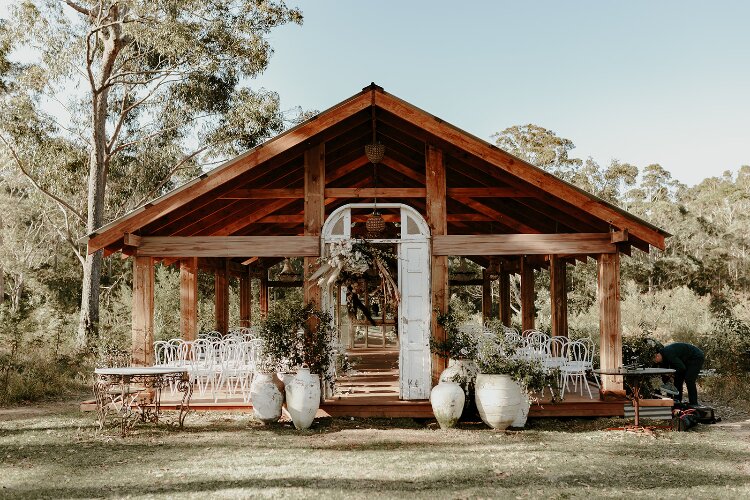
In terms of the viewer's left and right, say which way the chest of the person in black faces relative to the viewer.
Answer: facing to the left of the viewer

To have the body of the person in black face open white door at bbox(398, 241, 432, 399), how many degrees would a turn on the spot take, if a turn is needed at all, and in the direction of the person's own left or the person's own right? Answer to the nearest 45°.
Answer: approximately 45° to the person's own left

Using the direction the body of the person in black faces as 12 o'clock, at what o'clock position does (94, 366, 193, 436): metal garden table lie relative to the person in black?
The metal garden table is roughly at 11 o'clock from the person in black.

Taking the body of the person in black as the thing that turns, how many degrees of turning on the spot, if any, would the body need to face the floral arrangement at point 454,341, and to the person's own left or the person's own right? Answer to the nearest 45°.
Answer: approximately 45° to the person's own left
